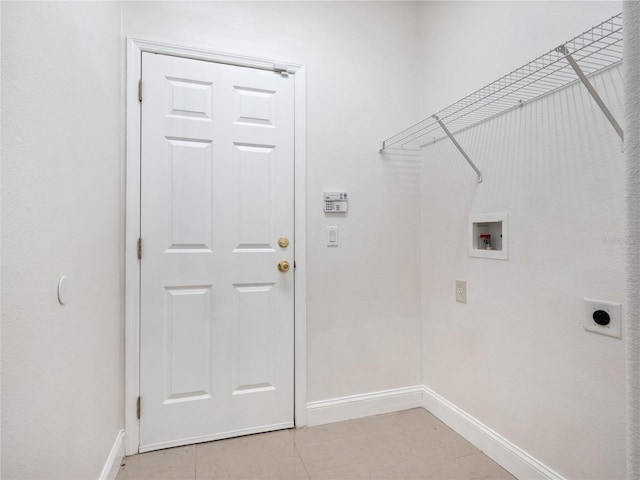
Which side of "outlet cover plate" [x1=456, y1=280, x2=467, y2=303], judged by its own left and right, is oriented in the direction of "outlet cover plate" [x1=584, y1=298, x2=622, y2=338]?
left

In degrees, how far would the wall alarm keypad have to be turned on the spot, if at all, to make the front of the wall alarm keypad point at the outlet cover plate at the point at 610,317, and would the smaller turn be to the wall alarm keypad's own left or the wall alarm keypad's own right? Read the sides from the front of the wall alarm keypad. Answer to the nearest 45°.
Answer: approximately 45° to the wall alarm keypad's own left

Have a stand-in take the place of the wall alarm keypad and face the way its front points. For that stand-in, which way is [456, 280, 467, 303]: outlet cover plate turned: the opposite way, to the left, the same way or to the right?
to the right

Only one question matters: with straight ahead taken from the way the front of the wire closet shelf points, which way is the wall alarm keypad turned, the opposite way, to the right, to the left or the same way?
to the left

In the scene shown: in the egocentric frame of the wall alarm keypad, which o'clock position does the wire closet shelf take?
The wire closet shelf is roughly at 10 o'clock from the wall alarm keypad.

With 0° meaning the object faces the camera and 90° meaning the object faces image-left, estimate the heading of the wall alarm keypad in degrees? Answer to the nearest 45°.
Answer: approximately 0°

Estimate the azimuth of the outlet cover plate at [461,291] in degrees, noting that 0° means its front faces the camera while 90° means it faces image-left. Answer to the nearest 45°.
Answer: approximately 45°

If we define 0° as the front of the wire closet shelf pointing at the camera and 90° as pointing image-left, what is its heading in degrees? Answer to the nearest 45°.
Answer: approximately 45°

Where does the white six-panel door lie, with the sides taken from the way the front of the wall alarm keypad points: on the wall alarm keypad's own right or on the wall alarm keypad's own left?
on the wall alarm keypad's own right

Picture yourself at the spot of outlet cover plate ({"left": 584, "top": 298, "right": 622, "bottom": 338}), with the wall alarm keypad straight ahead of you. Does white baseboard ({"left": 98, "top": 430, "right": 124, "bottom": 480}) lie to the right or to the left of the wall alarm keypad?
left
